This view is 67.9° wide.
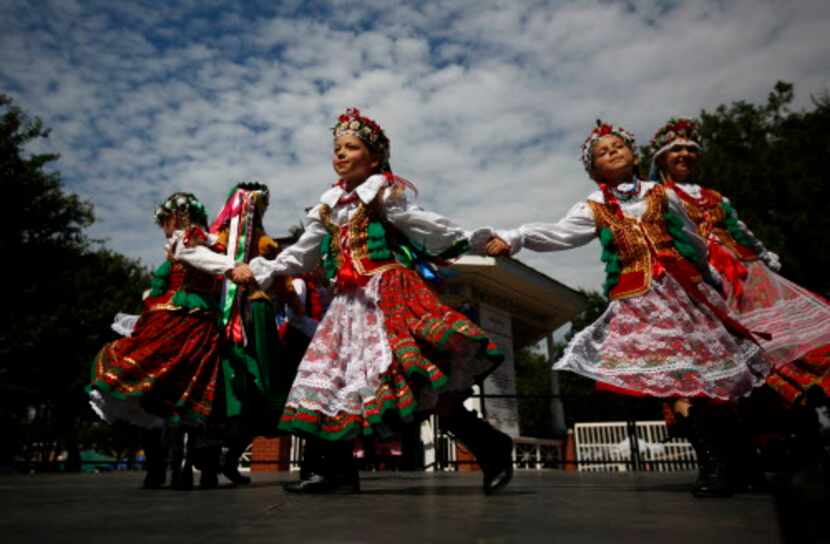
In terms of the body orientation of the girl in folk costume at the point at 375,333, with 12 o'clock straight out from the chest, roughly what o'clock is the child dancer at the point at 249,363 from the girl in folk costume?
The child dancer is roughly at 3 o'clock from the girl in folk costume.

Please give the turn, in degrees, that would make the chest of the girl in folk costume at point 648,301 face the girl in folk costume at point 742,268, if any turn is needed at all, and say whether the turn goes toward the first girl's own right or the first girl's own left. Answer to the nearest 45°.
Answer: approximately 135° to the first girl's own left

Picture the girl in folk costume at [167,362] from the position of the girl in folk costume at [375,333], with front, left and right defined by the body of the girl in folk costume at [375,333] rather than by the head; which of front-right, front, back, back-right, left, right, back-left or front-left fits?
right

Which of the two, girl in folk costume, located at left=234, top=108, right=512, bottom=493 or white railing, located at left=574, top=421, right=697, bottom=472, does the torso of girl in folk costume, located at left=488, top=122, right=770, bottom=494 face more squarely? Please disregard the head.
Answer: the girl in folk costume

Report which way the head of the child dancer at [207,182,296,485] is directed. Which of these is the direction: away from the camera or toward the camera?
away from the camera

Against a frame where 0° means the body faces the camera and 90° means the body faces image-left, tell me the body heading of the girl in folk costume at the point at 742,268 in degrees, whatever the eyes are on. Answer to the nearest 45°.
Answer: approximately 45°

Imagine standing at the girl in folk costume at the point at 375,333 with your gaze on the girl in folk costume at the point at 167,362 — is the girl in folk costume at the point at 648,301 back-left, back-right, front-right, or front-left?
back-right

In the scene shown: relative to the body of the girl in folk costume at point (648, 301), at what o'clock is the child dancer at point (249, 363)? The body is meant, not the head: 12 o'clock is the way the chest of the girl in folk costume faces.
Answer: The child dancer is roughly at 3 o'clock from the girl in folk costume.

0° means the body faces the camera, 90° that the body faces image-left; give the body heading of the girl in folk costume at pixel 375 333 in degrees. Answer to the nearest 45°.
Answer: approximately 45°

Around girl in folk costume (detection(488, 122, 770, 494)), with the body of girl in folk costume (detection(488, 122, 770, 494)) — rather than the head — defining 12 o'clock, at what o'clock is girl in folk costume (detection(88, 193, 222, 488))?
girl in folk costume (detection(88, 193, 222, 488)) is roughly at 3 o'clock from girl in folk costume (detection(488, 122, 770, 494)).
